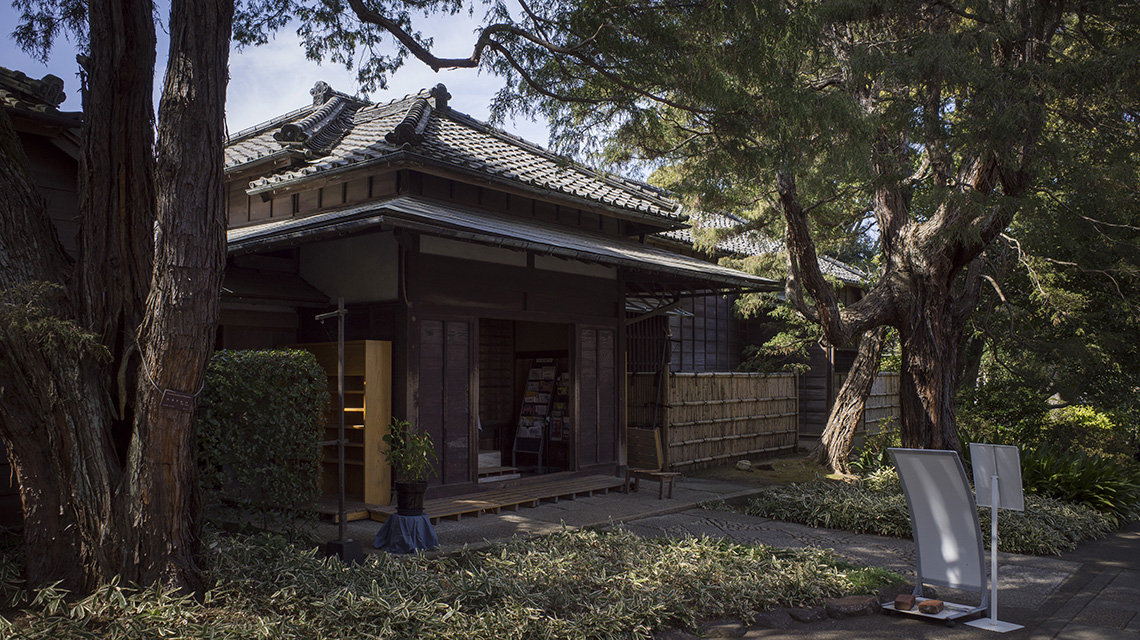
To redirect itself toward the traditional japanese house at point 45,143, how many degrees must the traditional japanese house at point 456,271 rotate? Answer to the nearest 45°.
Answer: approximately 90° to its right

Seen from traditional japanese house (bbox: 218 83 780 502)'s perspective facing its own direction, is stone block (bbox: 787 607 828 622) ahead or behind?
ahead

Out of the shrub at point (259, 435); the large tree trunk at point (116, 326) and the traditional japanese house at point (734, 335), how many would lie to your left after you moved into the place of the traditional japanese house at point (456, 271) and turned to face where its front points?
1

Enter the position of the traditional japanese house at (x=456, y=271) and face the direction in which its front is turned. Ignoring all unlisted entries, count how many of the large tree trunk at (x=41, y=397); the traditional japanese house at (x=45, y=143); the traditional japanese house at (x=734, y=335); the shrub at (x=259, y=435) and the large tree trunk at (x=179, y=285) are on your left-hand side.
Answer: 1

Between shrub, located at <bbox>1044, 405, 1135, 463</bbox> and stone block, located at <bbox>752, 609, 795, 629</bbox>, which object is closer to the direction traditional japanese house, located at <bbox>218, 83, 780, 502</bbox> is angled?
the stone block

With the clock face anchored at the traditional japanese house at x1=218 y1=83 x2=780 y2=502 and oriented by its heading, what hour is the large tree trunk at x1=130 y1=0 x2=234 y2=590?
The large tree trunk is roughly at 2 o'clock from the traditional japanese house.

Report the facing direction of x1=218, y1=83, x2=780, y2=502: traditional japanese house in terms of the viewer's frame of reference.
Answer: facing the viewer and to the right of the viewer

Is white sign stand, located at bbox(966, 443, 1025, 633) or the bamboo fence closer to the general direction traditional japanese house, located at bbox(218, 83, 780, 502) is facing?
the white sign stand
